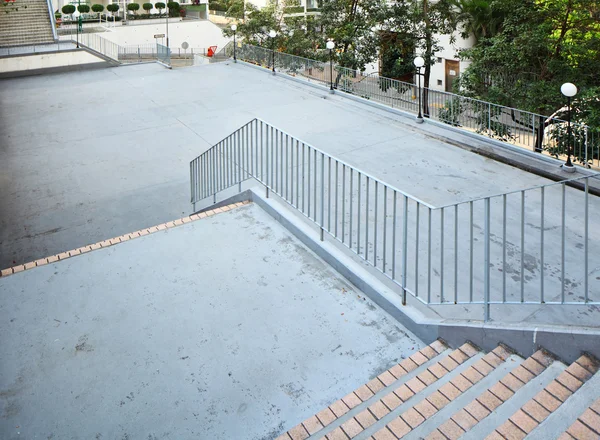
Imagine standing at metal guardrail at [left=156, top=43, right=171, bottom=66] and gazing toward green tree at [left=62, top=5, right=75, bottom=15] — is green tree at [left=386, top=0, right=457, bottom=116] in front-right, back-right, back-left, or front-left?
back-right

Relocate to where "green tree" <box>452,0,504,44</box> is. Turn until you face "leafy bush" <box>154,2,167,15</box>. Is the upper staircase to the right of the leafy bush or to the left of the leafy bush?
left

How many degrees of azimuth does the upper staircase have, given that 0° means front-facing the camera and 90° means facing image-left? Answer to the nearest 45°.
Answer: approximately 0°

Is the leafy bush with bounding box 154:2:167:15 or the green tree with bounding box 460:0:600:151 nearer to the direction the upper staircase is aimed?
the green tree
